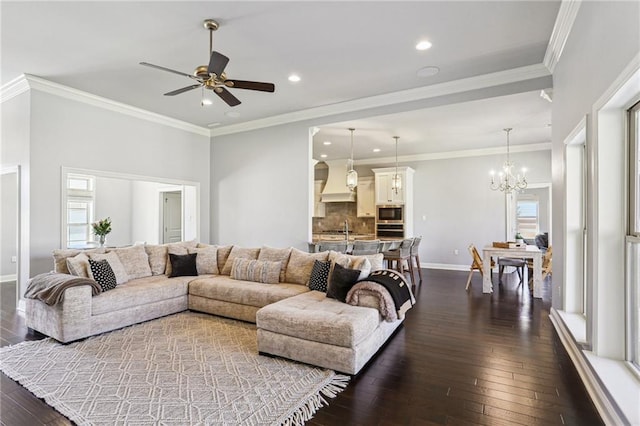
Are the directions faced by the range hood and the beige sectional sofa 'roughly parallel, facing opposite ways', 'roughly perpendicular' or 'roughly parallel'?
roughly parallel

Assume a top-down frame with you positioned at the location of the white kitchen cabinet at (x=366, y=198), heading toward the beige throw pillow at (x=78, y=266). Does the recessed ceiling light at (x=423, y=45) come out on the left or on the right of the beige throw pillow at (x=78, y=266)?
left

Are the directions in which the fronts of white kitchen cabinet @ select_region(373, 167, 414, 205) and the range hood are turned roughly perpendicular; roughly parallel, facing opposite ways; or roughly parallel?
roughly parallel

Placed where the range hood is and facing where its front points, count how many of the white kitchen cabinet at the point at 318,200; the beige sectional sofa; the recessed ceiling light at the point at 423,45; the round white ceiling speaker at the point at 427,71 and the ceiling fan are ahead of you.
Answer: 4

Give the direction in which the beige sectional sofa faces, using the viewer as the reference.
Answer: facing the viewer and to the left of the viewer

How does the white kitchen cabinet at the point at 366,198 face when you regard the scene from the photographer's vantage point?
facing the viewer

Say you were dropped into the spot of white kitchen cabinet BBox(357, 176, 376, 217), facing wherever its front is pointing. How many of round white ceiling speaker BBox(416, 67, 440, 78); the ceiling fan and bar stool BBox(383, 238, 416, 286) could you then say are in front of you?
3

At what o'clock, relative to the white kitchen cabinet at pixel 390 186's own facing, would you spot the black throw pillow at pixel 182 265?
The black throw pillow is roughly at 1 o'clock from the white kitchen cabinet.

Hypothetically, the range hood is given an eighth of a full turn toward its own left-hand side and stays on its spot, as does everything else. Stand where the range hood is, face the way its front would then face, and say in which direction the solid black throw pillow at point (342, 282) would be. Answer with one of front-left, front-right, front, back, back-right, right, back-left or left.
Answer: front-right

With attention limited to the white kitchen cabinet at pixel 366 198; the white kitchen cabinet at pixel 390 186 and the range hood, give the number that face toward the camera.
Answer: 3

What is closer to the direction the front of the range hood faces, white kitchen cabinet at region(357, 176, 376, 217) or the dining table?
the dining table

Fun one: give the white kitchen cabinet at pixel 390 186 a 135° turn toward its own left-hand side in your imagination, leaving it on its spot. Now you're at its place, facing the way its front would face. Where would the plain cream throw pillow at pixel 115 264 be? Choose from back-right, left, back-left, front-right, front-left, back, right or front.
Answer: back

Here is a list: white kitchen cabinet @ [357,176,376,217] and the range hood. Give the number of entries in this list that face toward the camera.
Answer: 2

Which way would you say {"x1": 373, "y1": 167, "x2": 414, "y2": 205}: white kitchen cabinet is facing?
toward the camera
